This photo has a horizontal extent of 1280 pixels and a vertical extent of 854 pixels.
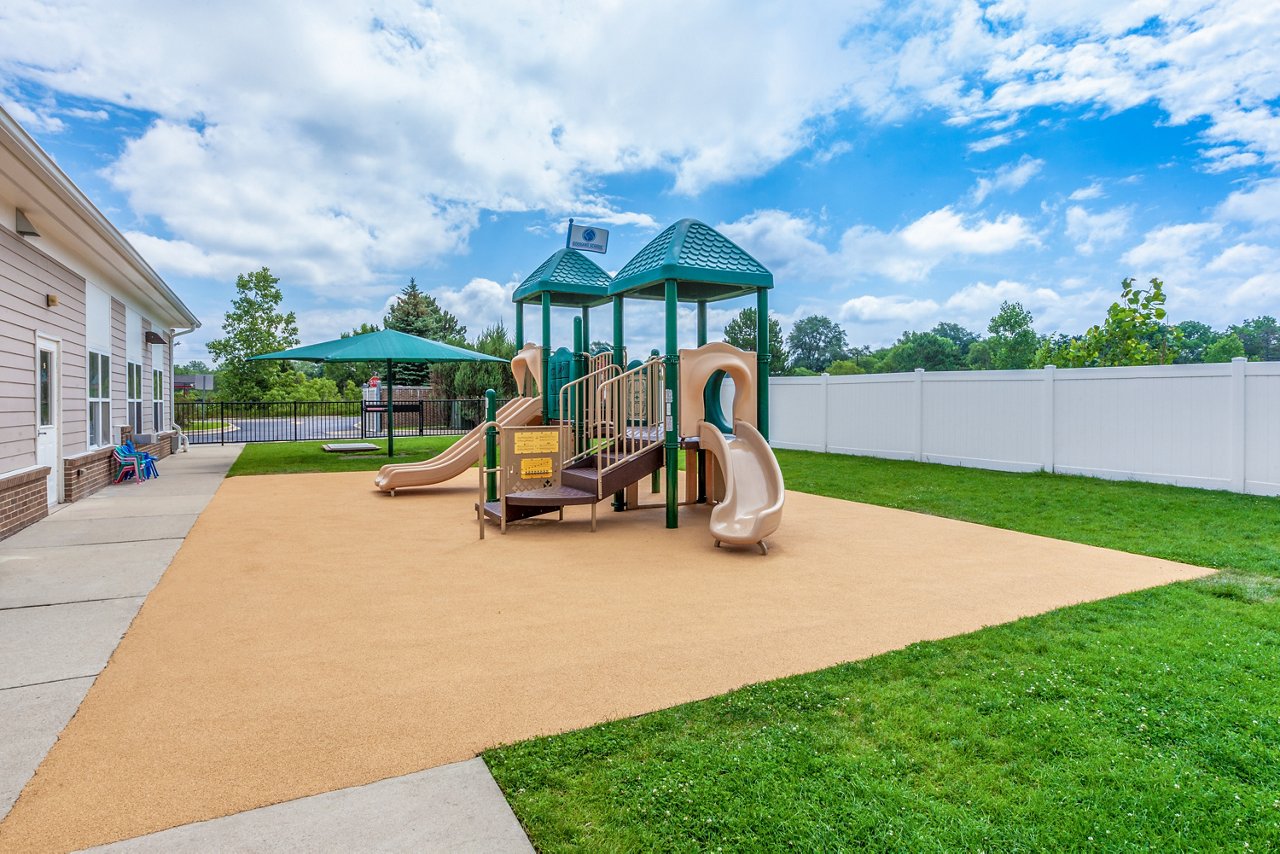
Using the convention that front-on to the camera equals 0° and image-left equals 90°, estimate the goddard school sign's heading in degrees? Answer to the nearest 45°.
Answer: approximately 0°

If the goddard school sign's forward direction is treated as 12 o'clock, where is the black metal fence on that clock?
The black metal fence is roughly at 5 o'clock from the goddard school sign.

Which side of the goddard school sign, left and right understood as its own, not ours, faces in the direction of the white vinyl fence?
left

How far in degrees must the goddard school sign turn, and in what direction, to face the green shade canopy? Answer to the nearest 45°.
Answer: approximately 135° to its right

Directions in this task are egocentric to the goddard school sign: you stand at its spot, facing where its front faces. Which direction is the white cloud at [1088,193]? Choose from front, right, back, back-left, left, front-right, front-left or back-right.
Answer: back-left

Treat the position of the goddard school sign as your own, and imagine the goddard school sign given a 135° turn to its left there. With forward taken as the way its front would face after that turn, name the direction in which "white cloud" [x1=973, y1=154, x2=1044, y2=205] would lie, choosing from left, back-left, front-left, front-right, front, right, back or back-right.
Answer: front

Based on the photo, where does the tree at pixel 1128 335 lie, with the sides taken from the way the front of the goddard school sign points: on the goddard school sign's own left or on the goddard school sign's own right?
on the goddard school sign's own left

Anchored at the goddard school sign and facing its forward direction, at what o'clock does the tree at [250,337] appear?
The tree is roughly at 5 o'clock from the goddard school sign.

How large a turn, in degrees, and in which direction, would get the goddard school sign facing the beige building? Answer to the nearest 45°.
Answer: approximately 90° to its right
